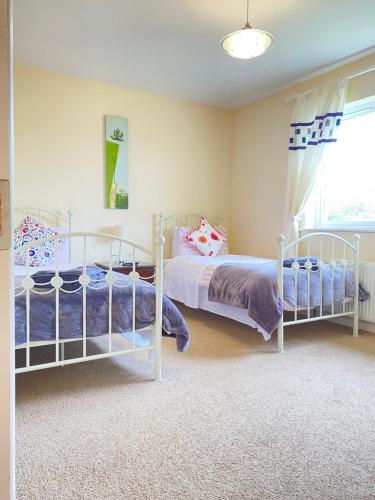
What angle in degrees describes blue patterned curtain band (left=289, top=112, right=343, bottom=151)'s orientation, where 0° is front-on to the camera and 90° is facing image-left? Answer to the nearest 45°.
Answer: approximately 45°
